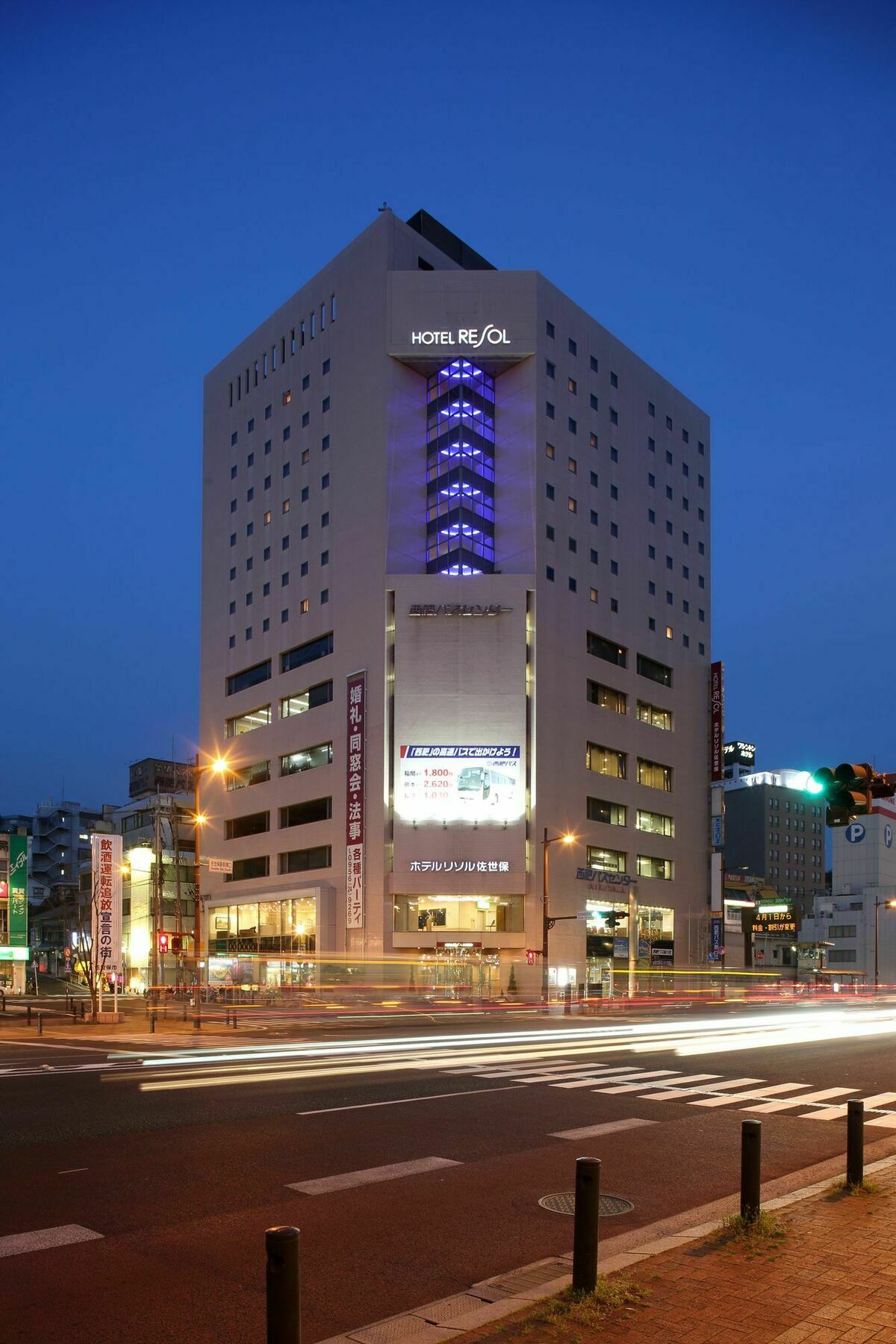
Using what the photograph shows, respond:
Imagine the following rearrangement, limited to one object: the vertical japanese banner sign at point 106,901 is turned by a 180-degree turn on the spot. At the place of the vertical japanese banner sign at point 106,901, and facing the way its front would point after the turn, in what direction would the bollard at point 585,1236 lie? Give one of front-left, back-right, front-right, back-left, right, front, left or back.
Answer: back

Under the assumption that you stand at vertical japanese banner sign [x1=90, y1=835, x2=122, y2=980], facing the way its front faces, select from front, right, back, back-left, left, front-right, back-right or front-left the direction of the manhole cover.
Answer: front

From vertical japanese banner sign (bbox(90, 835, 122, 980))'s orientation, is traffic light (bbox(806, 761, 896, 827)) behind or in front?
in front

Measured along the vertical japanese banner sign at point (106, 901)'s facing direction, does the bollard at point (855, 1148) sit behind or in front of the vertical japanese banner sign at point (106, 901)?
in front

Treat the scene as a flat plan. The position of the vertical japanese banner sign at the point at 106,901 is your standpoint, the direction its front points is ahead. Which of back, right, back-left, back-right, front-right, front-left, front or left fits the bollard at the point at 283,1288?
front

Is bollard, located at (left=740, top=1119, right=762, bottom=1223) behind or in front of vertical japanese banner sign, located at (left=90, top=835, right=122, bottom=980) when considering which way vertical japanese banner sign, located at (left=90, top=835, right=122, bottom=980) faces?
in front

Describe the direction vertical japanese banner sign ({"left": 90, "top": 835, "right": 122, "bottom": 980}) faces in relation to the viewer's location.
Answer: facing the viewer
